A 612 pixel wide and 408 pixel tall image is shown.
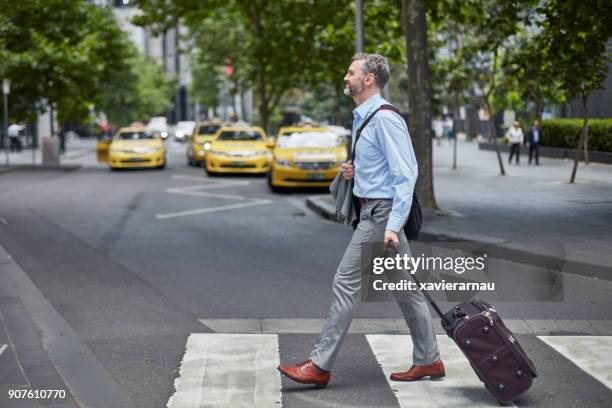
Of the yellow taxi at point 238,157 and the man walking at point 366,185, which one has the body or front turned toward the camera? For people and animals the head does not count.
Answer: the yellow taxi

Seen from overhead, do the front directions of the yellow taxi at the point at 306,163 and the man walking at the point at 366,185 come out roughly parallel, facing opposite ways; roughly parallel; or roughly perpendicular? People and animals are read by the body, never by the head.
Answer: roughly perpendicular

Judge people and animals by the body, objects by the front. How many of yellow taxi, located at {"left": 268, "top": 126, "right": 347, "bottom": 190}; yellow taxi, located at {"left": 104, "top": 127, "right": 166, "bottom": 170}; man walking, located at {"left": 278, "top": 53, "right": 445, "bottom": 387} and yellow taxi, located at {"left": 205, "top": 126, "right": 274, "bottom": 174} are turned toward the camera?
3

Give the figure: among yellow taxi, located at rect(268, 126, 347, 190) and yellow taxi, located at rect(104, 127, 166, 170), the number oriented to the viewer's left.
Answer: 0

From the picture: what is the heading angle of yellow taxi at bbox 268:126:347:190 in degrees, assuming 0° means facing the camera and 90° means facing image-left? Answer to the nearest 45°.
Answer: approximately 0°

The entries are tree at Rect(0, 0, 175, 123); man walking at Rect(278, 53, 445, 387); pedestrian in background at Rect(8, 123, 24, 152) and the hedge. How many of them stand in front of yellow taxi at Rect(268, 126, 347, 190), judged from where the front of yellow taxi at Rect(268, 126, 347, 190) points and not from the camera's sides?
1

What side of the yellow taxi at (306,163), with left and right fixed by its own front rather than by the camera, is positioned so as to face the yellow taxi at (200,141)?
back

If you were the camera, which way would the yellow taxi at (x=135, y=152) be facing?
facing the viewer

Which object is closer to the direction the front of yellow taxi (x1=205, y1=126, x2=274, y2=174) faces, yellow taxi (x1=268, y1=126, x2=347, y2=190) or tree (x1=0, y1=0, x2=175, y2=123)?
the yellow taxi

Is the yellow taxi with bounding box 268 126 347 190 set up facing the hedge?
no

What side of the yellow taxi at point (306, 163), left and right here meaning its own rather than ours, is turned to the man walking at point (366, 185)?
front

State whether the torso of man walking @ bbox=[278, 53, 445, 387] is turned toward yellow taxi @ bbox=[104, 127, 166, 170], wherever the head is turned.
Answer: no

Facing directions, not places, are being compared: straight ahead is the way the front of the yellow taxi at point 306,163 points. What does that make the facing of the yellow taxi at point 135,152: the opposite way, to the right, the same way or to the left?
the same way

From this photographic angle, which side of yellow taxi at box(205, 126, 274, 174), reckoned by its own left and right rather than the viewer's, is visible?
front

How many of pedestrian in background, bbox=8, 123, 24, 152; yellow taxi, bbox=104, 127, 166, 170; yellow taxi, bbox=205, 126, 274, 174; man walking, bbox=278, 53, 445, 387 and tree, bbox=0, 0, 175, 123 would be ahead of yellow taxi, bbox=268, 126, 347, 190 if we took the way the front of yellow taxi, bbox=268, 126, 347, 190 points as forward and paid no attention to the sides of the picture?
1

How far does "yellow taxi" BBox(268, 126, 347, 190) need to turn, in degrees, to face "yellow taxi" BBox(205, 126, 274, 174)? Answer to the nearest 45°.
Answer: approximately 180°
